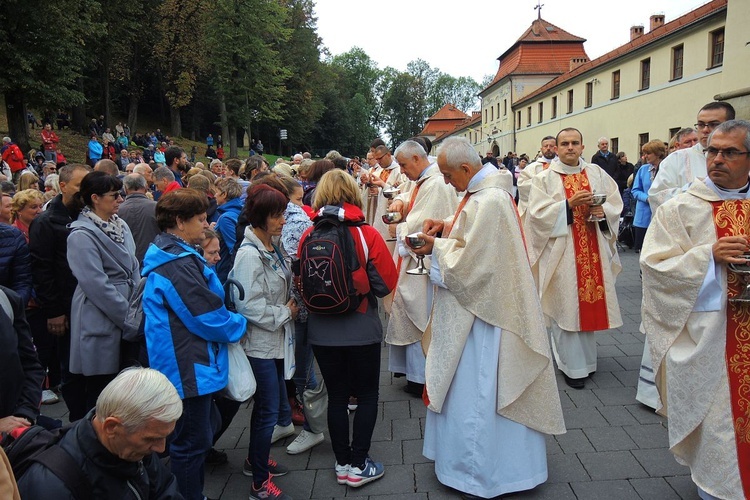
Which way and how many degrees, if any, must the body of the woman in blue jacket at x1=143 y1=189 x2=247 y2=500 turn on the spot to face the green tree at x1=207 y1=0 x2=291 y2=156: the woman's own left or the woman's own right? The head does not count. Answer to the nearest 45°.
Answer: approximately 90° to the woman's own left

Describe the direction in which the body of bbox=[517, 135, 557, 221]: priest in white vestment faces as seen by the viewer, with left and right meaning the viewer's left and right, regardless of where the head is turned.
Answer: facing the viewer

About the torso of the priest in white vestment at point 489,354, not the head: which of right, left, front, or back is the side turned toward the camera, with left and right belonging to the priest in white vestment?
left

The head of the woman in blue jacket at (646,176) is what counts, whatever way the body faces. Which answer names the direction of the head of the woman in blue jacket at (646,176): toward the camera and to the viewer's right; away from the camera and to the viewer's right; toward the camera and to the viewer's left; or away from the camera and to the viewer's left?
toward the camera and to the viewer's left

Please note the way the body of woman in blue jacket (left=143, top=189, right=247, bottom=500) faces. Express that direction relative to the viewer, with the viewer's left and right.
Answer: facing to the right of the viewer

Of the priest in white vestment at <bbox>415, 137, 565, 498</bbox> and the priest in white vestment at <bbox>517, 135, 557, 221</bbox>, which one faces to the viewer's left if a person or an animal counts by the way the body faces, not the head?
the priest in white vestment at <bbox>415, 137, 565, 498</bbox>

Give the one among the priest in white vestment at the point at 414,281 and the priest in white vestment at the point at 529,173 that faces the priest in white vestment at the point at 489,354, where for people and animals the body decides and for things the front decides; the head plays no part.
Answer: the priest in white vestment at the point at 529,173

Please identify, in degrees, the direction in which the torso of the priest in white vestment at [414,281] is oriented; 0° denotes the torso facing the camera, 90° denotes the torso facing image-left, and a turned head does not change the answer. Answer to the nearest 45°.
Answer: approximately 90°

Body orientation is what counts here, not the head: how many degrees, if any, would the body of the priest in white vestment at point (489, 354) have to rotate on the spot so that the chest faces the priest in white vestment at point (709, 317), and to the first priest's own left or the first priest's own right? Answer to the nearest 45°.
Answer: approximately 180°

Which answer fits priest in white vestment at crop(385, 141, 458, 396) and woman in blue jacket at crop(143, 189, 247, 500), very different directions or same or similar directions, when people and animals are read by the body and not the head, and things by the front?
very different directions

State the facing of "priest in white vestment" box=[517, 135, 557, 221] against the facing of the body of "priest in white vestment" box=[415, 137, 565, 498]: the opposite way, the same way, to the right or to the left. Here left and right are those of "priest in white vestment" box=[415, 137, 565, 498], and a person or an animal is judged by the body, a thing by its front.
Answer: to the left

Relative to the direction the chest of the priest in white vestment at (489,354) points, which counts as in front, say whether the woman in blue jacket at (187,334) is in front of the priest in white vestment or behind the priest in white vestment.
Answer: in front

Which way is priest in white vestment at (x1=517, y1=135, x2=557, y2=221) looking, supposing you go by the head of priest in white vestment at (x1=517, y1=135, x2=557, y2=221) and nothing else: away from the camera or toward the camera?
toward the camera

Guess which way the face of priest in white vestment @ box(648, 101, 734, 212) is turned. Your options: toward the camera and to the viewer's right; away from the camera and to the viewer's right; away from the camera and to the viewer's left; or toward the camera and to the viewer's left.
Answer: toward the camera and to the viewer's left

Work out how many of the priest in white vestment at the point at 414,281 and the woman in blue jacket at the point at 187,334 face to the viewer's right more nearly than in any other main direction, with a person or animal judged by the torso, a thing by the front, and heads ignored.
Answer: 1

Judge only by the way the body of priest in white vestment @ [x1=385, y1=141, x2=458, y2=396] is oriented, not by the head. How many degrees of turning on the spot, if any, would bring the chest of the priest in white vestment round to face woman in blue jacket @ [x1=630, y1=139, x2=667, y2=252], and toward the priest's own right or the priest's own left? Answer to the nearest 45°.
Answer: approximately 135° to the priest's own right

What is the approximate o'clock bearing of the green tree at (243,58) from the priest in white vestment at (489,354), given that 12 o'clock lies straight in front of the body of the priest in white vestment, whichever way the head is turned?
The green tree is roughly at 2 o'clock from the priest in white vestment.

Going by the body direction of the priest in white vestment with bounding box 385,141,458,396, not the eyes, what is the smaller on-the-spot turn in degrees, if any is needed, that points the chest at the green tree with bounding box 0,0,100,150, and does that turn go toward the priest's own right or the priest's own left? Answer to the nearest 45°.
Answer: approximately 45° to the priest's own right

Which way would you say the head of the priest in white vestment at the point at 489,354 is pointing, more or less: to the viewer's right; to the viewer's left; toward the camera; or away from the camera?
to the viewer's left

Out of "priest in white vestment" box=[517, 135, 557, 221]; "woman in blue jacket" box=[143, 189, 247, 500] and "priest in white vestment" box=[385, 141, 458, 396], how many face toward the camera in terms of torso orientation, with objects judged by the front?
1
